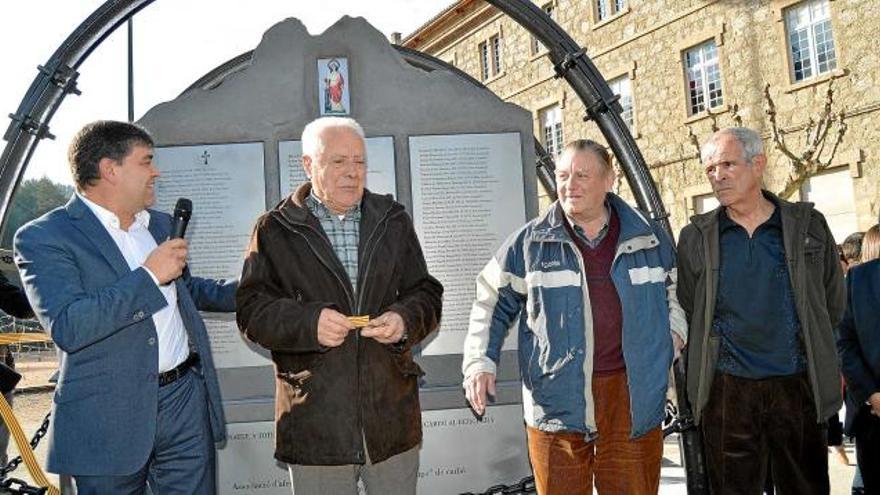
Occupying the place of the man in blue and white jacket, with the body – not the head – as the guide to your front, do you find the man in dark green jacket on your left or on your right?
on your left

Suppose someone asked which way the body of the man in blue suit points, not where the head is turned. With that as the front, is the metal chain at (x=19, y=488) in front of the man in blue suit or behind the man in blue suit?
behind

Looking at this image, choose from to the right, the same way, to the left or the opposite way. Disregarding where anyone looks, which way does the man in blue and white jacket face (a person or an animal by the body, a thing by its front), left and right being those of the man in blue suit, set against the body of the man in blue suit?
to the right

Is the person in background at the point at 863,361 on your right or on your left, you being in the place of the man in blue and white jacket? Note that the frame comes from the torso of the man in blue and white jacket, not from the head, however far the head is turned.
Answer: on your left

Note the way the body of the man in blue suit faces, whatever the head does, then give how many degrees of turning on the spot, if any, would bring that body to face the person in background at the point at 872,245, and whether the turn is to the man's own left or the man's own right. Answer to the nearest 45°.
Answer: approximately 45° to the man's own left

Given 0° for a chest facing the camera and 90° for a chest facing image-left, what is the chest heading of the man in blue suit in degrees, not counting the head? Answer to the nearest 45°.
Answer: approximately 315°

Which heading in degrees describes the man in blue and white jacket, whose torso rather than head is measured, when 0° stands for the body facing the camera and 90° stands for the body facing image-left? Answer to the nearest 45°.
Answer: approximately 0°

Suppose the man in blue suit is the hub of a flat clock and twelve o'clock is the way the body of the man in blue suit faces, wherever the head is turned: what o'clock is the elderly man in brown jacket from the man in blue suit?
The elderly man in brown jacket is roughly at 11 o'clock from the man in blue suit.
